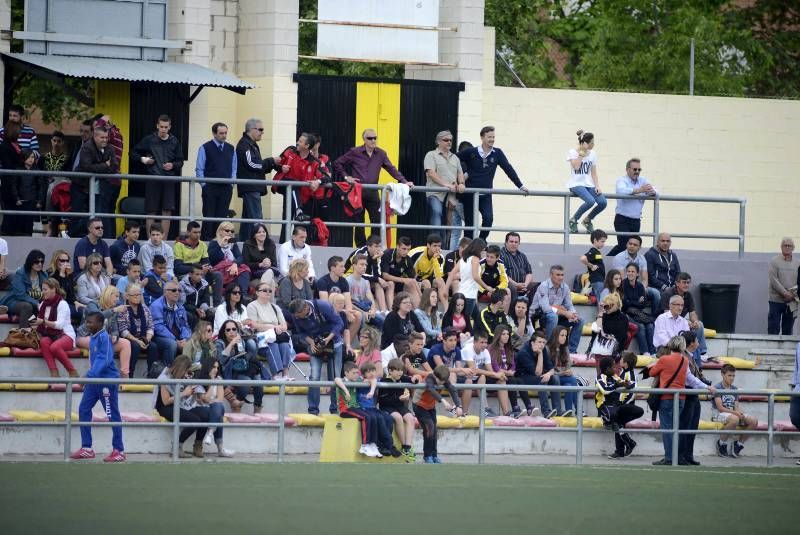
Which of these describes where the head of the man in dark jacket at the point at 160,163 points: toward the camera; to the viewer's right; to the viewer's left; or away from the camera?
toward the camera

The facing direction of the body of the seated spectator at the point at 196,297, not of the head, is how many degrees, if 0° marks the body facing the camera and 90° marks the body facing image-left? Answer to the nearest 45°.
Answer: approximately 315°

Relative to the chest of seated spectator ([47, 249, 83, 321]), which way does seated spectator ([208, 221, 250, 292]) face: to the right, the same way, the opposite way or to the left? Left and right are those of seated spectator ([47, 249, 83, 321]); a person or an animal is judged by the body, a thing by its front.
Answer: the same way

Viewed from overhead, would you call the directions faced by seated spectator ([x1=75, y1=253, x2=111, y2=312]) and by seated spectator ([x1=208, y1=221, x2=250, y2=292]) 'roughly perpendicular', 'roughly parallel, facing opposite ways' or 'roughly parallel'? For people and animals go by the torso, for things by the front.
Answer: roughly parallel

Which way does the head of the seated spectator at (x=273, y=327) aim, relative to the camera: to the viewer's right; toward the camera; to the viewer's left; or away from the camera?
toward the camera

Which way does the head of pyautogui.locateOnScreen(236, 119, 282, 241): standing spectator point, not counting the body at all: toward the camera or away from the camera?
toward the camera

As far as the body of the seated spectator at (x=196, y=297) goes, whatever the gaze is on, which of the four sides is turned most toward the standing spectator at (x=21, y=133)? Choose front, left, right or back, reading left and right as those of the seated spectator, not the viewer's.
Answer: back

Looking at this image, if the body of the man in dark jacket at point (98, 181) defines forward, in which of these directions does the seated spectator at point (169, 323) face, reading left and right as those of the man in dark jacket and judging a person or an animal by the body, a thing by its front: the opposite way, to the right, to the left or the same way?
the same way

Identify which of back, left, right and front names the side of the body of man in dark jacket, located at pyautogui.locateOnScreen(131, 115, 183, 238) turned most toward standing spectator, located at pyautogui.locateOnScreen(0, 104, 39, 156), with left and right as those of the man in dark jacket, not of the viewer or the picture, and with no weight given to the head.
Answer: right

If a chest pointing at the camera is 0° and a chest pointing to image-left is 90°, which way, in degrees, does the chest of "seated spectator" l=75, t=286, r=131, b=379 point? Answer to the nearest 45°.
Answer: approximately 315°

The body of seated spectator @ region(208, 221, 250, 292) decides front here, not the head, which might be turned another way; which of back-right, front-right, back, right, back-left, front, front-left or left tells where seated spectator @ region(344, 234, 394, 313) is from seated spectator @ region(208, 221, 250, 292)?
front-left

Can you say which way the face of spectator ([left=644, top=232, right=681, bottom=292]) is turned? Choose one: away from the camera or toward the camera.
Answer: toward the camera

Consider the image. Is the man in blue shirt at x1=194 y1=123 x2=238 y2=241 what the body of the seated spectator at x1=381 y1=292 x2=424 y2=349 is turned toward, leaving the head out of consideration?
no

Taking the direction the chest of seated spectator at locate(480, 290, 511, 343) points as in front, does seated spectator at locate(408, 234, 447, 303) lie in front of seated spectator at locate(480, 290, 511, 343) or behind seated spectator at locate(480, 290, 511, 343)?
behind

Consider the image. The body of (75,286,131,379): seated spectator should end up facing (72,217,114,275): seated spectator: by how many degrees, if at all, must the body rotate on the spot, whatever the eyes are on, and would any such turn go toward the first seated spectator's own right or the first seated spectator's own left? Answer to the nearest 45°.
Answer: approximately 135° to the first seated spectator's own left

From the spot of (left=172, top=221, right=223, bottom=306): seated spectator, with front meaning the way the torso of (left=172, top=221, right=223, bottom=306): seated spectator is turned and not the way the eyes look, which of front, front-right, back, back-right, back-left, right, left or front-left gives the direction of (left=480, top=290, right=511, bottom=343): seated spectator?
front-left

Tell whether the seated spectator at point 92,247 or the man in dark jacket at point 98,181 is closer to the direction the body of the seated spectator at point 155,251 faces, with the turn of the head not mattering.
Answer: the seated spectator

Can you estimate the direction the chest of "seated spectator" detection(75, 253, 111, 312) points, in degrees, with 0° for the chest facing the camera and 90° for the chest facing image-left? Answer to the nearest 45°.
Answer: approximately 315°
